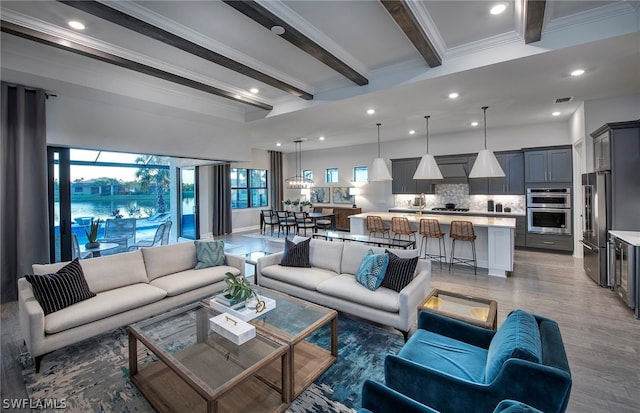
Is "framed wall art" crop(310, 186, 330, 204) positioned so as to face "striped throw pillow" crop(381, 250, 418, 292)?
yes

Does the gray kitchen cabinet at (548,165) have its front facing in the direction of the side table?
yes

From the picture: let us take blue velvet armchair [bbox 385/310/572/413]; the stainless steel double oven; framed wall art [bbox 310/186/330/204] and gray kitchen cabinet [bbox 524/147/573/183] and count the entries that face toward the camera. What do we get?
3

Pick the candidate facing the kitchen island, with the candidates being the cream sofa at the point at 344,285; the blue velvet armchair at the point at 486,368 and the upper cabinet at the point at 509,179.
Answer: the upper cabinet

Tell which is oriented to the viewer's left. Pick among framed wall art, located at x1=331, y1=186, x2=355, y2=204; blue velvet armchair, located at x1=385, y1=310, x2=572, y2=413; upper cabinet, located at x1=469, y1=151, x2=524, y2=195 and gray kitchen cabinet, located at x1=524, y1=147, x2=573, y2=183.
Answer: the blue velvet armchair

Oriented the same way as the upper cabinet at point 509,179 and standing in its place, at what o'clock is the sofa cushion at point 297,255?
The sofa cushion is roughly at 1 o'clock from the upper cabinet.

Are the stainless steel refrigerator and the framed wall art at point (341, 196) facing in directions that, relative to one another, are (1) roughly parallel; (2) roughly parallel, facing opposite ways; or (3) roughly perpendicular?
roughly perpendicular

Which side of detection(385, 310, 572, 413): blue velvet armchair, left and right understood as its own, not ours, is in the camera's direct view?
left

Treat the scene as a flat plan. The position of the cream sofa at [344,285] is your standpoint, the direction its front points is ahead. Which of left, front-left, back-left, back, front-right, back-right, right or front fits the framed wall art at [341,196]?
back-right
